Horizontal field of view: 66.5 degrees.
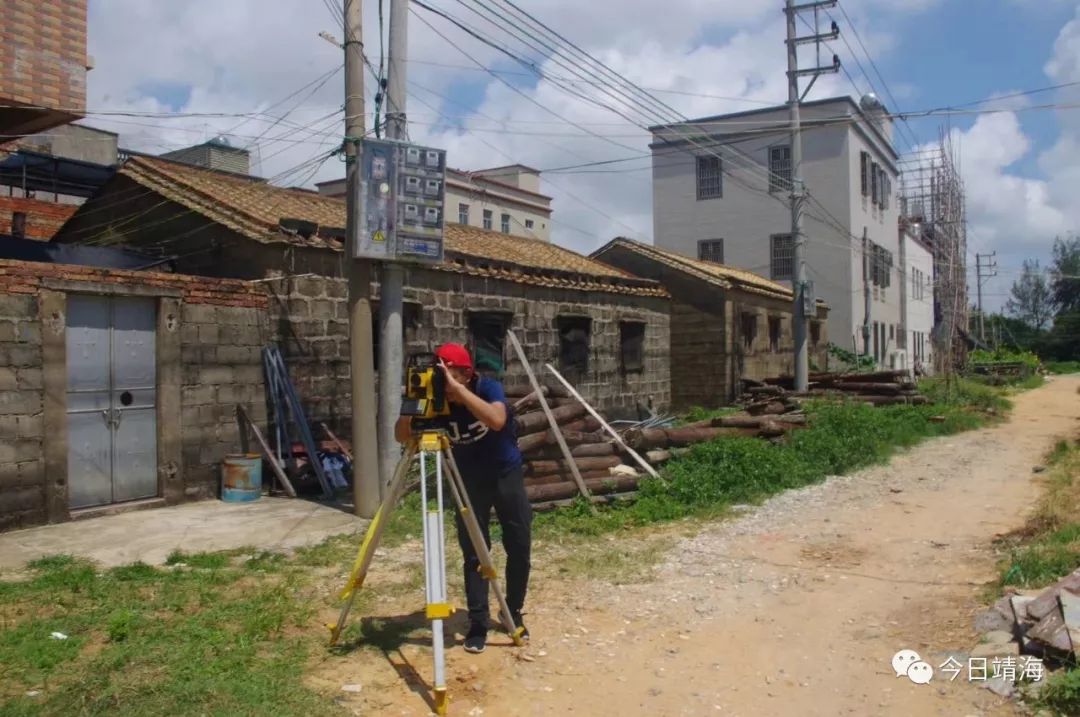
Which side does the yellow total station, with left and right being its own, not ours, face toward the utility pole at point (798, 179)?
back

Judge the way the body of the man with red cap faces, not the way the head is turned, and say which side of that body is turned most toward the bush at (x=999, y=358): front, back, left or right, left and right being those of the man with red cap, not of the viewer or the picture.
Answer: back

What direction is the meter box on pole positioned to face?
toward the camera

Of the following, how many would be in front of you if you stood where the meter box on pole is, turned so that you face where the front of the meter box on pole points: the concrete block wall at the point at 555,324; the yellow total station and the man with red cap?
2

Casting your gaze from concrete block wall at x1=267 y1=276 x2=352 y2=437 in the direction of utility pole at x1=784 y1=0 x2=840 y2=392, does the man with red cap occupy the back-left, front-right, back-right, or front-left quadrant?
back-right

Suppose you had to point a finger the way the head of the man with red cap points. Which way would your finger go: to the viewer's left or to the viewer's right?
to the viewer's left

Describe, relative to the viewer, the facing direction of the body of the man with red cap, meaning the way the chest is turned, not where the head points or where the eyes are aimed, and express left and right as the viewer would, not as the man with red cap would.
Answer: facing the viewer and to the left of the viewer

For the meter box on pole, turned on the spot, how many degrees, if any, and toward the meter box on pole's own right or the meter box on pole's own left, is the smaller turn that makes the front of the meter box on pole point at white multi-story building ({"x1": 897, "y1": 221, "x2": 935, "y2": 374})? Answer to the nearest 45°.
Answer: approximately 135° to the meter box on pole's own left

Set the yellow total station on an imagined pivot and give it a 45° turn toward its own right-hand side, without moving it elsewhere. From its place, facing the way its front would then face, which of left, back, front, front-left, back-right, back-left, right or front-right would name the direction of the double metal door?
front-right

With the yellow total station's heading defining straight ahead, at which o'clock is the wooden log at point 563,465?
The wooden log is roughly at 5 o'clock from the yellow total station.

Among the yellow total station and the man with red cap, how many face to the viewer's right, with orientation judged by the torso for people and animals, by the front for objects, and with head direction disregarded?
0
